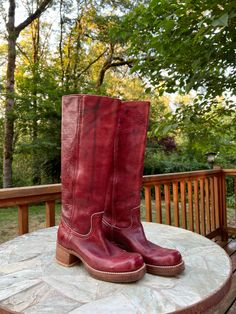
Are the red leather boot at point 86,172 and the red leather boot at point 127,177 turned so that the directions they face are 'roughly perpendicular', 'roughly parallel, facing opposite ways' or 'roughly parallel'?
roughly parallel

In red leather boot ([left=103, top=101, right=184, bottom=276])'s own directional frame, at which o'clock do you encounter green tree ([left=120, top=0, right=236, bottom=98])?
The green tree is roughly at 8 o'clock from the red leather boot.

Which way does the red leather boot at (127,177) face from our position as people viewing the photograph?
facing the viewer and to the right of the viewer

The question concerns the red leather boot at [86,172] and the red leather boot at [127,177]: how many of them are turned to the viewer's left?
0
